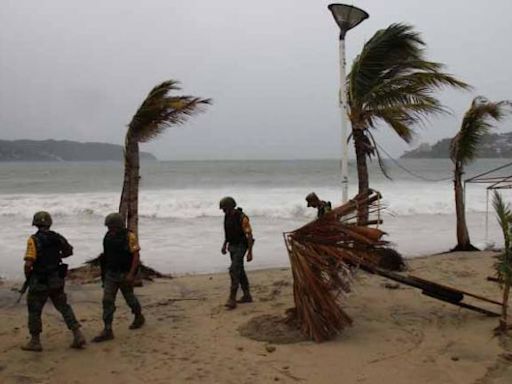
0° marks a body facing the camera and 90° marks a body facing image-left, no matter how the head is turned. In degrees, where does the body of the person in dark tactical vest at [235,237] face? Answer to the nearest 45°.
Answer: approximately 45°

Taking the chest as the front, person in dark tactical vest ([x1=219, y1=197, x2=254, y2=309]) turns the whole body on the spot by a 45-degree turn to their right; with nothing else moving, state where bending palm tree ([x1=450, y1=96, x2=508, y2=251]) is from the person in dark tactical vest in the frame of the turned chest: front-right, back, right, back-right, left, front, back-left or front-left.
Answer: back-right

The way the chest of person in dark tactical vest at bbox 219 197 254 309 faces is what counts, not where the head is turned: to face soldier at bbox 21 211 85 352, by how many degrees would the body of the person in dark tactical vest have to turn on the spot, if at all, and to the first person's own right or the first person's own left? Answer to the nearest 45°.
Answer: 0° — they already face them
